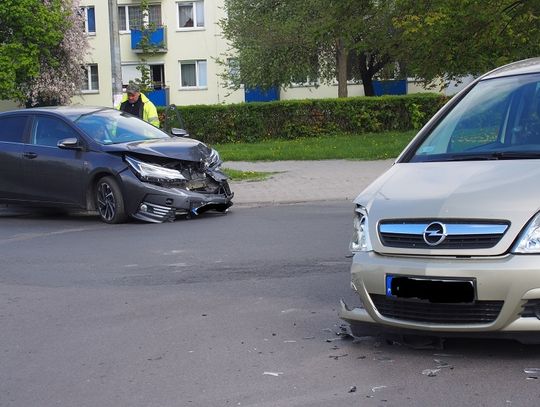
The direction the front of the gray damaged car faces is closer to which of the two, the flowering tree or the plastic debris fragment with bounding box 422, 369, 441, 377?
the plastic debris fragment

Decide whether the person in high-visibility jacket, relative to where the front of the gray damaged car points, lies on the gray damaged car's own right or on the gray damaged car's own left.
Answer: on the gray damaged car's own left

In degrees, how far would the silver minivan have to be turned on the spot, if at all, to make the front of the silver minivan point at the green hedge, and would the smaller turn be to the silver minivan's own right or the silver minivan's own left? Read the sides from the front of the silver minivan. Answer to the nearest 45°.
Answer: approximately 135° to the silver minivan's own right

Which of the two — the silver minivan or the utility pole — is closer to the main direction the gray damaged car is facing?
the silver minivan

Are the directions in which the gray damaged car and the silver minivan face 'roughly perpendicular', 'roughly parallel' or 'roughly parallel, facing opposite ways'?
roughly perpendicular

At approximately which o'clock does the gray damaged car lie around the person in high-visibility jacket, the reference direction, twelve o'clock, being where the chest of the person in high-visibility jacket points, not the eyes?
The gray damaged car is roughly at 11 o'clock from the person in high-visibility jacket.

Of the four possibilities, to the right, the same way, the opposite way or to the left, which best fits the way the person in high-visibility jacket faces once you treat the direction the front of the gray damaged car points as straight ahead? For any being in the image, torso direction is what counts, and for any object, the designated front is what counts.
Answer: to the right

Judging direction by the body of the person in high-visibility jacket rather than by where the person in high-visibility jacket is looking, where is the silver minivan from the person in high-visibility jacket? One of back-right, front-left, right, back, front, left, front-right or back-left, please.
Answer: front-left
